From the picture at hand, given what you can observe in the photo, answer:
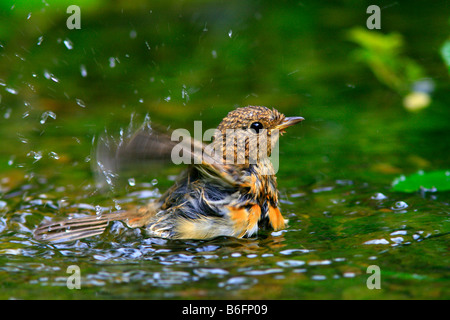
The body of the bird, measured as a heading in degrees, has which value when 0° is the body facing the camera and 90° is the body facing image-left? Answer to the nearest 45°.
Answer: approximately 270°

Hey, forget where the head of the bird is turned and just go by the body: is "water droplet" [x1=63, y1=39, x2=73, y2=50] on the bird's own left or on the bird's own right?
on the bird's own left

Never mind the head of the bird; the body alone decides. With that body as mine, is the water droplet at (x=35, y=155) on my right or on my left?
on my left

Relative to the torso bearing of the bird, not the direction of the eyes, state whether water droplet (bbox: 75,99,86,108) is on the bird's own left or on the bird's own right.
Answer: on the bird's own left

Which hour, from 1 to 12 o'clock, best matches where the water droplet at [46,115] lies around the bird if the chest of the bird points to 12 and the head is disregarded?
The water droplet is roughly at 6 o'clock from the bird.

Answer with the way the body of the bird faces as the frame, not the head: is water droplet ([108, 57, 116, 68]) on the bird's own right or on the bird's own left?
on the bird's own left

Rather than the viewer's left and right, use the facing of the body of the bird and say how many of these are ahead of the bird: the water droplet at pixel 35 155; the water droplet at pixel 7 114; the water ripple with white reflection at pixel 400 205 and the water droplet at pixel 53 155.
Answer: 1

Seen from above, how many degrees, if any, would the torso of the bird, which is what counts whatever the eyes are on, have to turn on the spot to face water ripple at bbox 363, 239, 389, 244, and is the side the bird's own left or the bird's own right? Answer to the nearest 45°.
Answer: approximately 45° to the bird's own right

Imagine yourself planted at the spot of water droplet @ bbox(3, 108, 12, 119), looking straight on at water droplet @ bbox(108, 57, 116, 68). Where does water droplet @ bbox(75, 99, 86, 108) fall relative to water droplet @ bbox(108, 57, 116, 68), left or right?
right

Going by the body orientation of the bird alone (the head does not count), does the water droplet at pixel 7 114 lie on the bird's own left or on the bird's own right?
on the bird's own left

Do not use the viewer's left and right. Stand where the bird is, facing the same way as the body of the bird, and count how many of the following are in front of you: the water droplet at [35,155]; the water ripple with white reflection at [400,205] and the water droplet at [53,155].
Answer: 1

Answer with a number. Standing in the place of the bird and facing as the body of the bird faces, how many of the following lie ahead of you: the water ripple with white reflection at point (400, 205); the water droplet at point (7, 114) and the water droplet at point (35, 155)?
1
